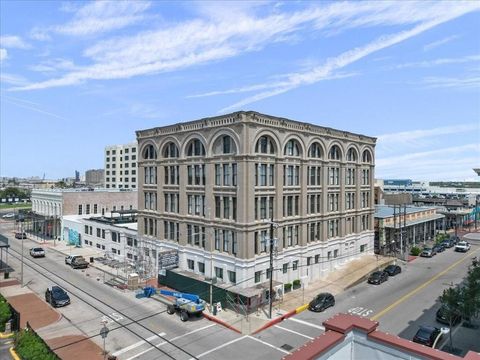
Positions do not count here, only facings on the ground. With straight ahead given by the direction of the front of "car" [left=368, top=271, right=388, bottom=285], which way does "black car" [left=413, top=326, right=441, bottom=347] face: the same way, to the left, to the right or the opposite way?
the opposite way

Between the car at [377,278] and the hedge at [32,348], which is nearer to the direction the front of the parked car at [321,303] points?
the hedge

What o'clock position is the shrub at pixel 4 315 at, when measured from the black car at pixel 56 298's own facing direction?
The shrub is roughly at 3 o'clock from the black car.

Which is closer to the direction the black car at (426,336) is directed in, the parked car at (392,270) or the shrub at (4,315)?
the parked car

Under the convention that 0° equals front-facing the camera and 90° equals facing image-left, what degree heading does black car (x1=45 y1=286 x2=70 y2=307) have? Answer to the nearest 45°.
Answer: approximately 315°
